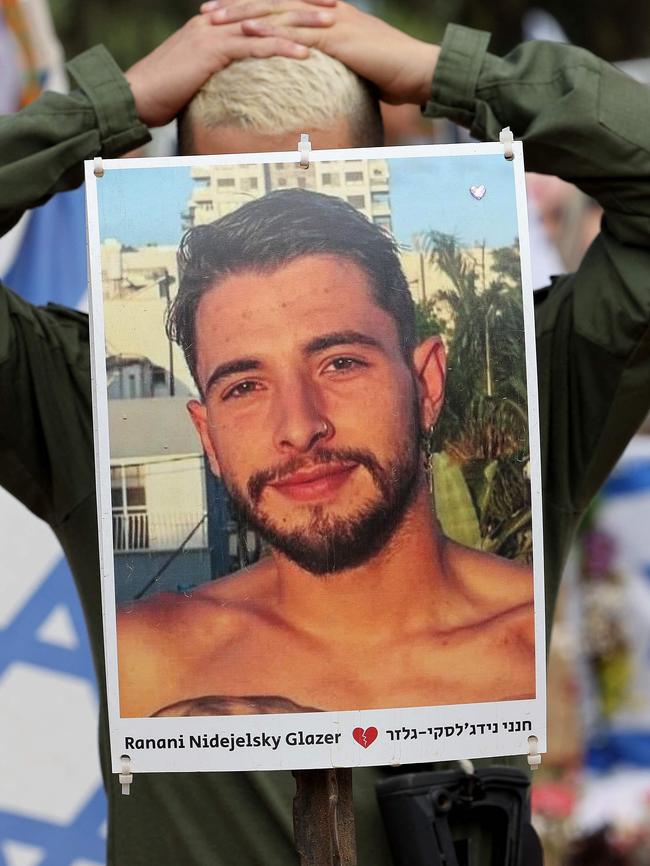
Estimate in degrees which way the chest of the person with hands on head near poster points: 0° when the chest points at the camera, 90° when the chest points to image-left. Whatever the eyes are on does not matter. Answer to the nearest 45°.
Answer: approximately 0°

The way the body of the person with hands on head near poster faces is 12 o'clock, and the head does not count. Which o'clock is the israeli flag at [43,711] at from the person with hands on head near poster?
The israeli flag is roughly at 5 o'clock from the person with hands on head near poster.
